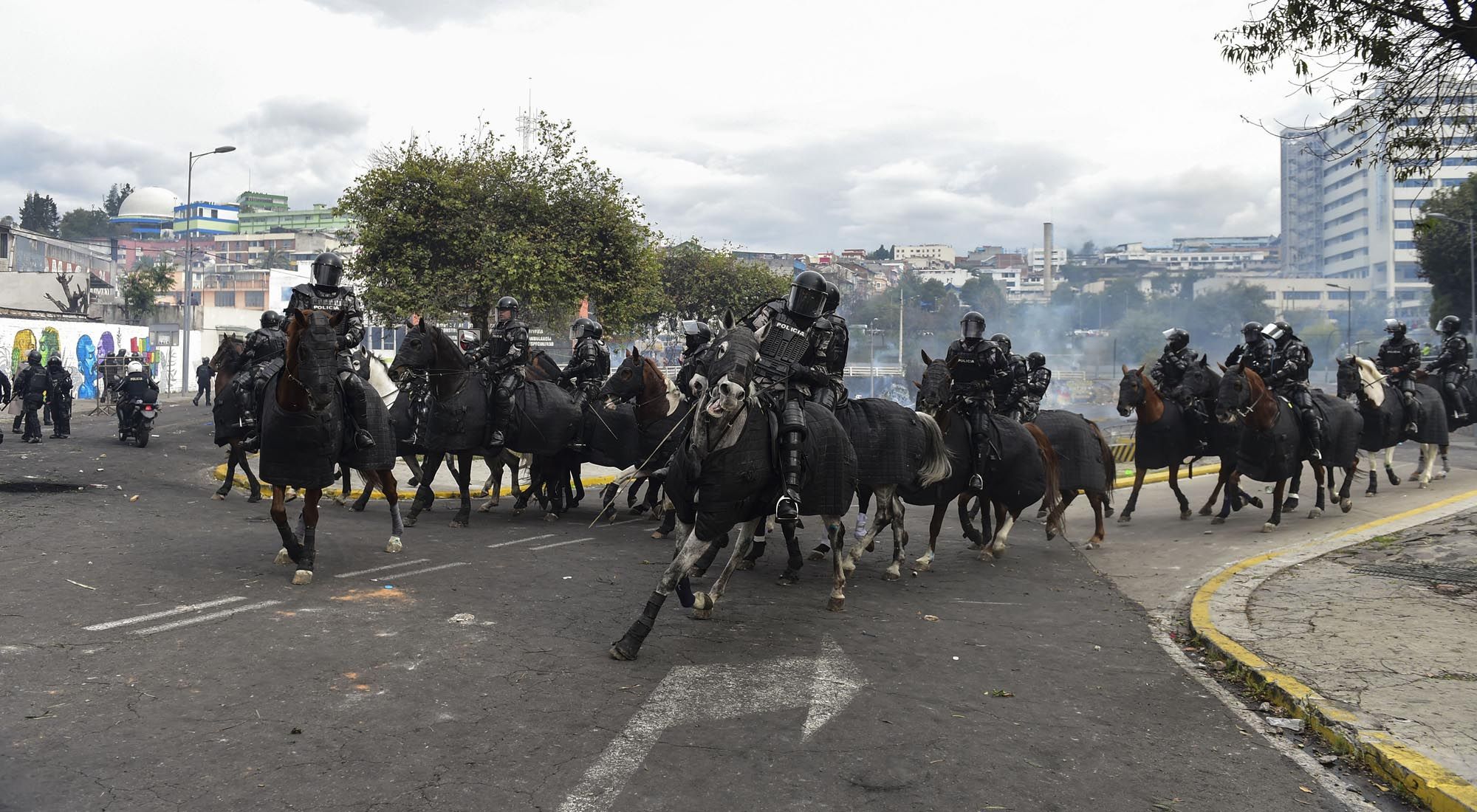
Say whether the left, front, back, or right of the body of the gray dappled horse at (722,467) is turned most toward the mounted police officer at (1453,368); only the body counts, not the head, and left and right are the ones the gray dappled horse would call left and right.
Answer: back

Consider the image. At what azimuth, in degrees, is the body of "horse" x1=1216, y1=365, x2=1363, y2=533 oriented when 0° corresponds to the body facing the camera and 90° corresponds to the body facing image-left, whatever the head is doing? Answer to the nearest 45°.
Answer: approximately 45°

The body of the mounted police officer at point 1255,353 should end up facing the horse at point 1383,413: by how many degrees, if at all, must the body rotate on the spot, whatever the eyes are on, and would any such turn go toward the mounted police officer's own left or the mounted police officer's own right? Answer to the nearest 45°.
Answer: approximately 180°

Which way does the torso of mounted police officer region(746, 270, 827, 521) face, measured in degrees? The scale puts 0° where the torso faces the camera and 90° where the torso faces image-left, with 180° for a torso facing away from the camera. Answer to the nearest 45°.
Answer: approximately 0°

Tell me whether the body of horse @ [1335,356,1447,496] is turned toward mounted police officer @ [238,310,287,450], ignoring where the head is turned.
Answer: yes

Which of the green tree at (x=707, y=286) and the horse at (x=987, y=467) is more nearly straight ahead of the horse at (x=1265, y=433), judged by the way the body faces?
the horse

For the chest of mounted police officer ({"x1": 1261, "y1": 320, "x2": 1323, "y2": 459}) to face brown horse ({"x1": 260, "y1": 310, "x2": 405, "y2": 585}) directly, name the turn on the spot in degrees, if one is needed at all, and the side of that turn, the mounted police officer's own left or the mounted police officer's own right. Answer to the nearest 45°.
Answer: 0° — they already face it

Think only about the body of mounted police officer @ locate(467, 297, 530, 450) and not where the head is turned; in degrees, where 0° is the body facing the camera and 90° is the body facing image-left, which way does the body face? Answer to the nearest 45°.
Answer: approximately 45°
